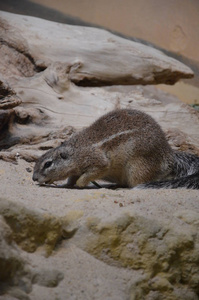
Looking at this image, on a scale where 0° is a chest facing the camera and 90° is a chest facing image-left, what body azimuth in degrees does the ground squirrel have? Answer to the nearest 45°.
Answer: approximately 90°

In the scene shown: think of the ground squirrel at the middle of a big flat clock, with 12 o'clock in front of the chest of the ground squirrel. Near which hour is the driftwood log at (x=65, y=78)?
The driftwood log is roughly at 2 o'clock from the ground squirrel.

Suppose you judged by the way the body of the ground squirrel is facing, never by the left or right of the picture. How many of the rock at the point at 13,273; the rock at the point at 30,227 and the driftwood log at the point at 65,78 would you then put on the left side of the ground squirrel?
2

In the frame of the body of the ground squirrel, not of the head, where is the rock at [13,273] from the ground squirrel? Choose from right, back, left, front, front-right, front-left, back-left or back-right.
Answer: left

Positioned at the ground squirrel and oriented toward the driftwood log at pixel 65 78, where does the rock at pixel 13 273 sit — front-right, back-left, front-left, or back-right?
back-left

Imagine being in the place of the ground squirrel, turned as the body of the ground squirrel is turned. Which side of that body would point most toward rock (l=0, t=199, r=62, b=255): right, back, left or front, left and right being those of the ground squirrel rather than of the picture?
left
